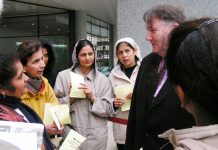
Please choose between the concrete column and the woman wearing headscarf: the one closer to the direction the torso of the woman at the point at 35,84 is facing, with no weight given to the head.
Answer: the woman wearing headscarf

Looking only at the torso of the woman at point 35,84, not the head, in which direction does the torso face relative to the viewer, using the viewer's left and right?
facing the viewer and to the right of the viewer

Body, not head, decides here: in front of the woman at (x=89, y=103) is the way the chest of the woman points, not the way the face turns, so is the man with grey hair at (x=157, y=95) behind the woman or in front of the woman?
in front

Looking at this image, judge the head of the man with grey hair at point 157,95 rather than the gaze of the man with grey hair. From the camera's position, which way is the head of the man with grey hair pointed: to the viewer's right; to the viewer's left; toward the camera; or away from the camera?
to the viewer's left

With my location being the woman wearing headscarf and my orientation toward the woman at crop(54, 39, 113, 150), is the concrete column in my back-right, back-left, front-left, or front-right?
back-right

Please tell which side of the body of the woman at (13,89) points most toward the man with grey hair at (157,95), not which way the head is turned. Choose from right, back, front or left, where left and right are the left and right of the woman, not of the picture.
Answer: front

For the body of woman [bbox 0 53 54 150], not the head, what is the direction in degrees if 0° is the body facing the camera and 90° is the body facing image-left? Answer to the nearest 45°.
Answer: approximately 270°

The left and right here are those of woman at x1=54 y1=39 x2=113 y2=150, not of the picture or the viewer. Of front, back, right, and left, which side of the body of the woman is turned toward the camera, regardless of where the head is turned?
front

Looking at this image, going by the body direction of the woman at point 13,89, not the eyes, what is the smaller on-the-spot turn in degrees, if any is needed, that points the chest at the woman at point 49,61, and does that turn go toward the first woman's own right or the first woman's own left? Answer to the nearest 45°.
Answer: approximately 90° to the first woman's own left

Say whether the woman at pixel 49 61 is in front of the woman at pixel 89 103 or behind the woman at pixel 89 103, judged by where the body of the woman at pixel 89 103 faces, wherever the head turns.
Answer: behind
